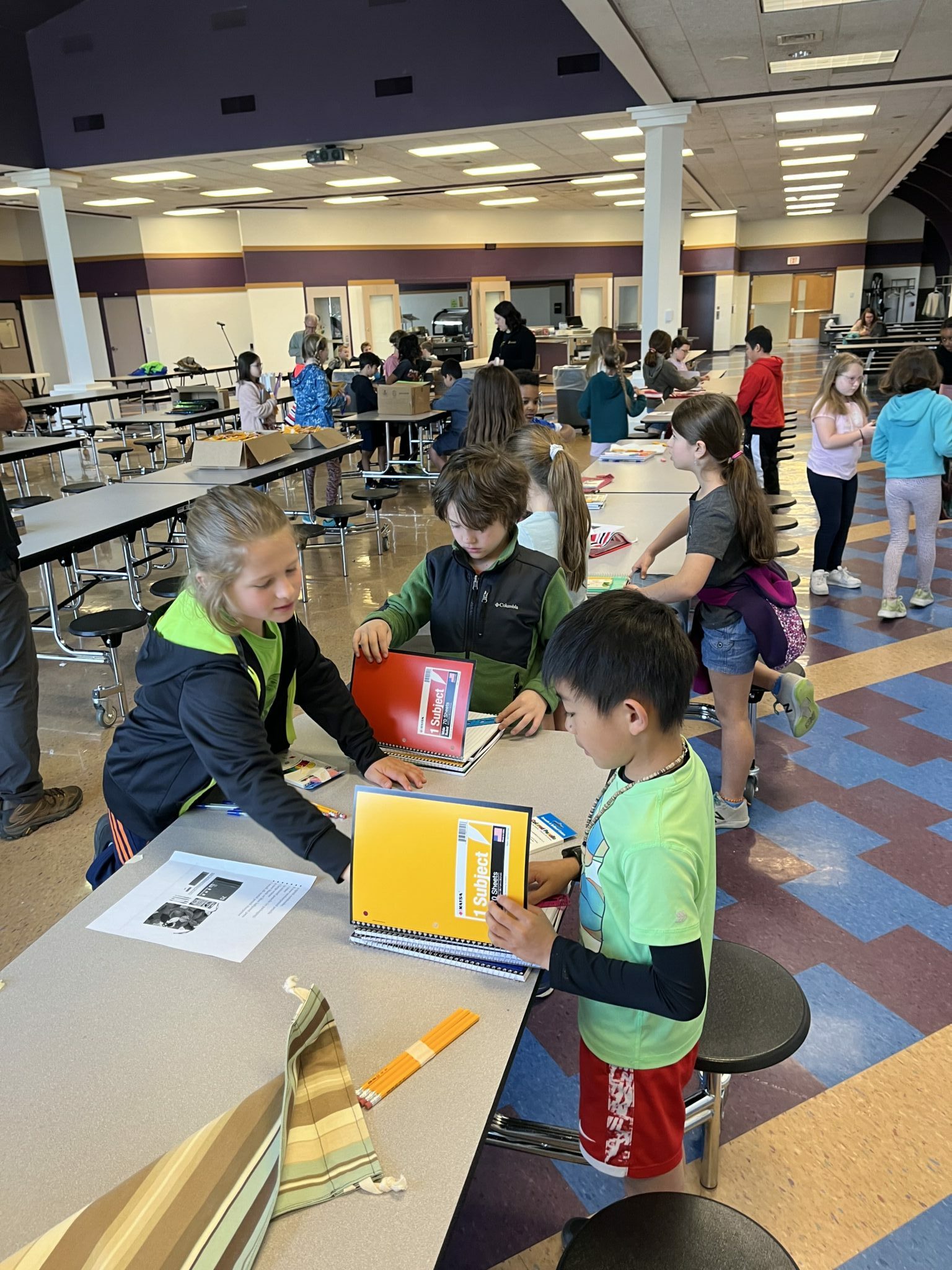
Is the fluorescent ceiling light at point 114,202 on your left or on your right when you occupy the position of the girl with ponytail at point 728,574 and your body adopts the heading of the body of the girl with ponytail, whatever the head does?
on your right

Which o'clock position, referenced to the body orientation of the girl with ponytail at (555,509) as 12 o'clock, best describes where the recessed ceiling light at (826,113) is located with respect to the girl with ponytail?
The recessed ceiling light is roughly at 2 o'clock from the girl with ponytail.

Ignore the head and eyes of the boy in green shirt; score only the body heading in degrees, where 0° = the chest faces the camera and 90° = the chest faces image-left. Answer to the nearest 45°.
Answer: approximately 90°

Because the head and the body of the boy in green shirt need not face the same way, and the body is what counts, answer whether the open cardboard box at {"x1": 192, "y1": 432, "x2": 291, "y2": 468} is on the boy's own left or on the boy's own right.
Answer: on the boy's own right

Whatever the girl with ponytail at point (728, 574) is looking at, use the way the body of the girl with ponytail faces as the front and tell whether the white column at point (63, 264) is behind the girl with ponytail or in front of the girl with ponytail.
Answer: in front

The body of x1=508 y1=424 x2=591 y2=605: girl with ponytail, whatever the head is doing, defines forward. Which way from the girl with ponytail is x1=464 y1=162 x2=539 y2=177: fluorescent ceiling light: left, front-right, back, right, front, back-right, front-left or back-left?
front-right

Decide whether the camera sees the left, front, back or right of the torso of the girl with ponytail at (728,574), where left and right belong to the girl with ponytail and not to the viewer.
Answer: left

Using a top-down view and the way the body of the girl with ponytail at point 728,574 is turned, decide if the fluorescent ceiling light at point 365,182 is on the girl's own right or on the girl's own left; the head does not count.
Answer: on the girl's own right

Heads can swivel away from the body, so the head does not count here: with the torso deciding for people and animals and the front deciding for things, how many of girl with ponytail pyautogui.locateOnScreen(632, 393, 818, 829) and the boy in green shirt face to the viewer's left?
2

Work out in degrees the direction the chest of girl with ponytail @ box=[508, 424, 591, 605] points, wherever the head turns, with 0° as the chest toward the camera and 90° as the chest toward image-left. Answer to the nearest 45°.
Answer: approximately 135°

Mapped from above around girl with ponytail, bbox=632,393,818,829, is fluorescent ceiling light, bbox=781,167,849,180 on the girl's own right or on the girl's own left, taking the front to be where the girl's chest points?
on the girl's own right

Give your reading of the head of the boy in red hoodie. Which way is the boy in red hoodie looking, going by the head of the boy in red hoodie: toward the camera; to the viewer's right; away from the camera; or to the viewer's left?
to the viewer's left

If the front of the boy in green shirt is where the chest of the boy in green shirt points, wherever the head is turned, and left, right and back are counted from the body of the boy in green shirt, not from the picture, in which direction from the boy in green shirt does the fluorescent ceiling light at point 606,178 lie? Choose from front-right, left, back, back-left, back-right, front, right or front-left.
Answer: right

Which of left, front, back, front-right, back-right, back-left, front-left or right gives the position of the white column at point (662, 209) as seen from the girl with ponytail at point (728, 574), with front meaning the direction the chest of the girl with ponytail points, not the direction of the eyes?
right
